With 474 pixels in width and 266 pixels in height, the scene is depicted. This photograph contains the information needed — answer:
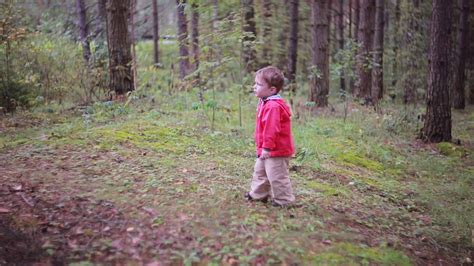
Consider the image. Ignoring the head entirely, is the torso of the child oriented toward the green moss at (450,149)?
no

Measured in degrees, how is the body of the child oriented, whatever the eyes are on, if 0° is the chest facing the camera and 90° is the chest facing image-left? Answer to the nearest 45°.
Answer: approximately 90°

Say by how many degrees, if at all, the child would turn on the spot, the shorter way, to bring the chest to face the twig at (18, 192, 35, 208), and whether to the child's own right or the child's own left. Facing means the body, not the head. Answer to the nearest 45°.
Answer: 0° — they already face it

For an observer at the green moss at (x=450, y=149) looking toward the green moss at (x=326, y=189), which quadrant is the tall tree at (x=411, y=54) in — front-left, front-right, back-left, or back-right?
back-right

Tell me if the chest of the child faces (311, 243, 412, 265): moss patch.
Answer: no

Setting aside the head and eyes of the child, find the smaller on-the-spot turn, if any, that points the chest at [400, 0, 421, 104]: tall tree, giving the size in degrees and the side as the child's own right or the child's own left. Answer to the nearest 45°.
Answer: approximately 90° to the child's own right

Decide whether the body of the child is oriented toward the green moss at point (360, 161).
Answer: no
